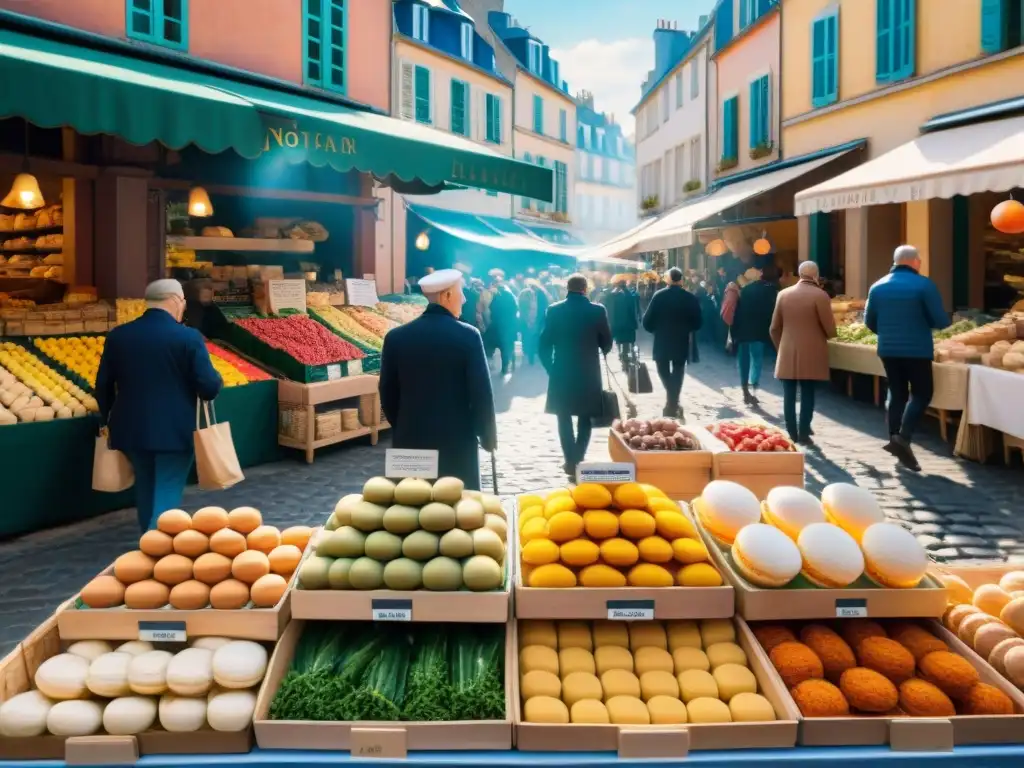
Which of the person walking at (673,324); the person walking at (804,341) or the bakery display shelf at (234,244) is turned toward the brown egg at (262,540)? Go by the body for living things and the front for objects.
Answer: the bakery display shelf

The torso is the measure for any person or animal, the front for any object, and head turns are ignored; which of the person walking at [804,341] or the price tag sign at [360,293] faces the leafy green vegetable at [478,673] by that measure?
the price tag sign

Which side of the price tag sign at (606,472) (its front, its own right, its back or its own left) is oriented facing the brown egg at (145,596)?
right

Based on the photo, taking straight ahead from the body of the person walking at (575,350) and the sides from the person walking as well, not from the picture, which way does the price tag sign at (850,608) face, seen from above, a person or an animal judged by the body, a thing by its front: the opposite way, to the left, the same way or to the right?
the opposite way

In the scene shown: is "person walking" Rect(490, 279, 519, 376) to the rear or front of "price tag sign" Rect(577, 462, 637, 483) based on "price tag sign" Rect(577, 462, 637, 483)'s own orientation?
to the rear

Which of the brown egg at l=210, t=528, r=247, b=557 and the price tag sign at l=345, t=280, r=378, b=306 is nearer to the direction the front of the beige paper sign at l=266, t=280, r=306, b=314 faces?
the brown egg

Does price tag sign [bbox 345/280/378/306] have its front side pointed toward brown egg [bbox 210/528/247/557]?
yes

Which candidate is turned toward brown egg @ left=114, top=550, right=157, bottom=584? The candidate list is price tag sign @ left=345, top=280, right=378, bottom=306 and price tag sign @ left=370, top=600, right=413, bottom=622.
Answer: price tag sign @ left=345, top=280, right=378, bottom=306

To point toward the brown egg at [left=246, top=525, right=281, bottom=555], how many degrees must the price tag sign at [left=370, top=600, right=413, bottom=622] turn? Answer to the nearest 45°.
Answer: approximately 135° to its right

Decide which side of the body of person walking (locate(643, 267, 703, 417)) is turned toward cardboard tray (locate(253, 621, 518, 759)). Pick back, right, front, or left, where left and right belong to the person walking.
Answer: back

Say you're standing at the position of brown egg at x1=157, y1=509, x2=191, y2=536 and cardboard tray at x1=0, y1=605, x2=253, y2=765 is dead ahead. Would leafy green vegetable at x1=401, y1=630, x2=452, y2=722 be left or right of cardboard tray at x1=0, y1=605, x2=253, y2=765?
left

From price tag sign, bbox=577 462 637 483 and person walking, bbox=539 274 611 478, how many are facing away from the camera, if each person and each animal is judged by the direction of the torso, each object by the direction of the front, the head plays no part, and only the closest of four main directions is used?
1

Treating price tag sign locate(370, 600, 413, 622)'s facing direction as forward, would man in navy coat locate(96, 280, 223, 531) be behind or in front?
behind

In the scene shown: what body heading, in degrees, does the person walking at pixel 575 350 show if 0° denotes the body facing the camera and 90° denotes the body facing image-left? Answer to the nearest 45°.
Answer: approximately 180°

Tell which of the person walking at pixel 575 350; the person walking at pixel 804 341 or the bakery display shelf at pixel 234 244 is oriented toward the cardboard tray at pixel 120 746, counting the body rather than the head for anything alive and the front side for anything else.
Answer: the bakery display shelf

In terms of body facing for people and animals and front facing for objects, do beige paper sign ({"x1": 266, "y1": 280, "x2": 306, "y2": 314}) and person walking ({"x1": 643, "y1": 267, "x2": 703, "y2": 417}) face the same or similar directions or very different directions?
very different directions
